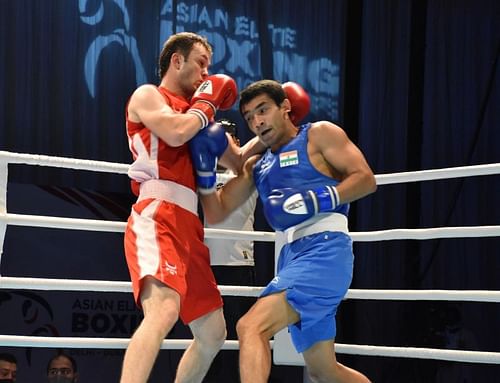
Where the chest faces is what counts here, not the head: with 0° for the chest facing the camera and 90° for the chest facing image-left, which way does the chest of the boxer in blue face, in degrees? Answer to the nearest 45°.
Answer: approximately 45°

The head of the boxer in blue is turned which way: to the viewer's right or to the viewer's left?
to the viewer's left
